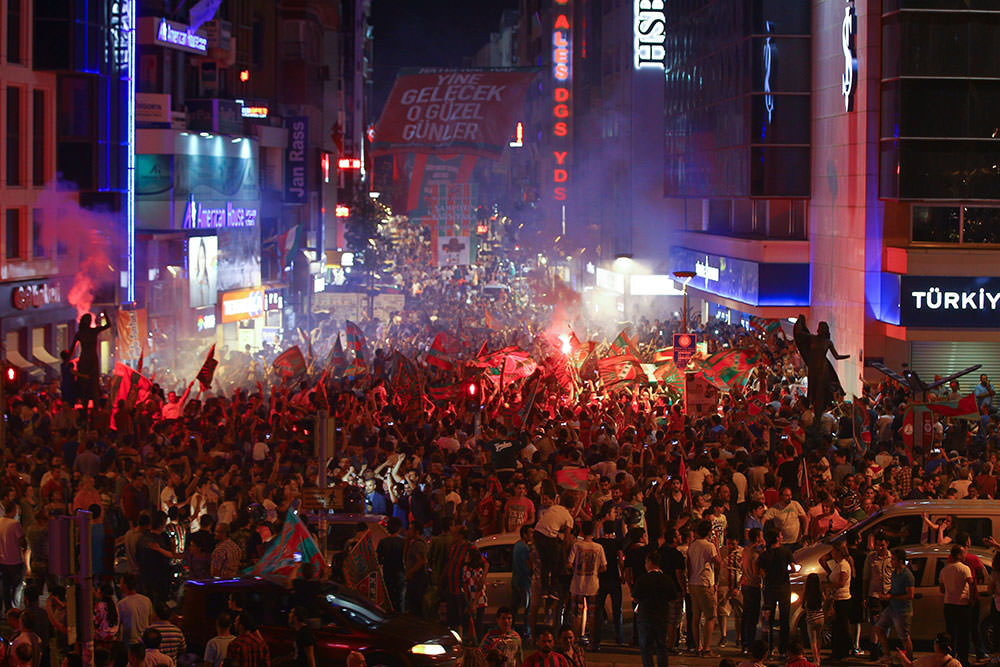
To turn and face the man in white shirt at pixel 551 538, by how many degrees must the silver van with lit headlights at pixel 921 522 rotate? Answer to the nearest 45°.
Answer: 0° — it already faces them

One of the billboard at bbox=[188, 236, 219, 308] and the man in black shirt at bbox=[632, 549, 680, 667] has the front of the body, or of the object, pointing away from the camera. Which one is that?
the man in black shirt

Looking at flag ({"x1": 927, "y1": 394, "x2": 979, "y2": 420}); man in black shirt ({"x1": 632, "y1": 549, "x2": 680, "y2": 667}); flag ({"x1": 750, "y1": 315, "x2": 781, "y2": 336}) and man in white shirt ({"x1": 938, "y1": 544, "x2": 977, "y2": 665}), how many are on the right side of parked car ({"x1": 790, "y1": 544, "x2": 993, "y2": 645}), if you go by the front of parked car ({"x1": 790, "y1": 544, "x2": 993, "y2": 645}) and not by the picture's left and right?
2

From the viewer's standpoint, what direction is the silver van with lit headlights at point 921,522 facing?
to the viewer's left

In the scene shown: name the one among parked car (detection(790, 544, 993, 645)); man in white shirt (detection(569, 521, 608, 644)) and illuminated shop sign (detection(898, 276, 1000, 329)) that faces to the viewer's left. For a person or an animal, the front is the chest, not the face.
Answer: the parked car

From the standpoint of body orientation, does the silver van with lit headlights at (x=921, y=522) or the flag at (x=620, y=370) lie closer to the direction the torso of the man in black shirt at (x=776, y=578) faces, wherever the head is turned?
the flag

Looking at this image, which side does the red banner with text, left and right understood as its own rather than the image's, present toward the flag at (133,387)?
front

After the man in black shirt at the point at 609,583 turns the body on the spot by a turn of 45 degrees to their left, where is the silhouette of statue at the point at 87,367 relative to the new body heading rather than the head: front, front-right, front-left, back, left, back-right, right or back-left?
front

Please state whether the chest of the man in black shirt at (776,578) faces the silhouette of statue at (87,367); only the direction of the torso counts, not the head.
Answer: no

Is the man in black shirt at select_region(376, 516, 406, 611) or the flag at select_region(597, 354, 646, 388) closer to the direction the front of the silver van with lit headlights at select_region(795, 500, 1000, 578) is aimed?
the man in black shirt

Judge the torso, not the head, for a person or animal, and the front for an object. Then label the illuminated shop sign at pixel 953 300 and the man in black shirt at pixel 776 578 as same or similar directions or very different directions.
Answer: very different directions

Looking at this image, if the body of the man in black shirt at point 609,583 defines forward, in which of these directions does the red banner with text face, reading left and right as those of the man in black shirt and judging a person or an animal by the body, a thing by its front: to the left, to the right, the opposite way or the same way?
the opposite way

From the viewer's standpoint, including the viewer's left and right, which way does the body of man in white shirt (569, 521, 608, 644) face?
facing away from the viewer

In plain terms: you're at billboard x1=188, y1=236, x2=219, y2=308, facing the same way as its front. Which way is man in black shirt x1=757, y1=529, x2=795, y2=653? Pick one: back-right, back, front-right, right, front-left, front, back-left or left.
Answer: front

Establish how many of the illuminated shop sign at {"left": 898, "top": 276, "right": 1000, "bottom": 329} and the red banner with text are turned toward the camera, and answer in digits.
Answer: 2

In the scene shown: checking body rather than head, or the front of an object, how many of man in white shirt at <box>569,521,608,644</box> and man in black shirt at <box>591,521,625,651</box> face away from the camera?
2

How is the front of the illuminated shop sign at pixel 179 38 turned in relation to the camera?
facing the viewer and to the right of the viewer

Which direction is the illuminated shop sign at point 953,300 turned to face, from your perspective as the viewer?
facing the viewer

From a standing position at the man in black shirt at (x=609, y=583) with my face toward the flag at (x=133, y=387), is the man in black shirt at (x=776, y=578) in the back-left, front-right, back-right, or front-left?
back-right

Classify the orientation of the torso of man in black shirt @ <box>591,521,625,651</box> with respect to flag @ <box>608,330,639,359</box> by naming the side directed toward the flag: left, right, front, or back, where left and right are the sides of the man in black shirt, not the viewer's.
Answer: front

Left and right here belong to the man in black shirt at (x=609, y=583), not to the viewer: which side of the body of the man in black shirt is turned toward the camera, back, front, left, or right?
back

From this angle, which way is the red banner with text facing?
toward the camera
